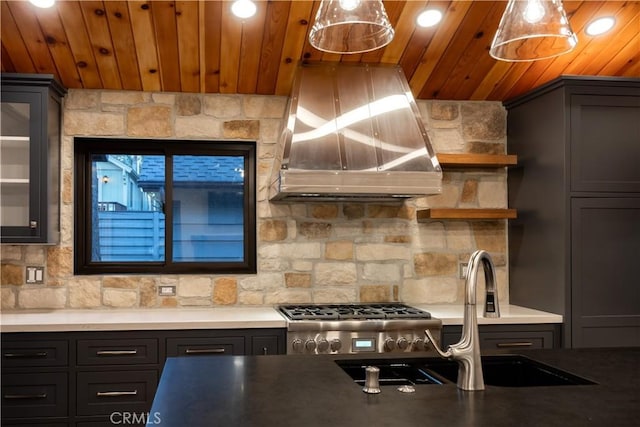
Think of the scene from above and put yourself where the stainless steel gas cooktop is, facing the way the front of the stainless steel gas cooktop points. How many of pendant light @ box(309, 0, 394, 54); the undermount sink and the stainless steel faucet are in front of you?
3

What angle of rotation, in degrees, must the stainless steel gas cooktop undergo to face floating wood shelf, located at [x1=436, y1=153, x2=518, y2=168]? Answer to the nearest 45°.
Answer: approximately 135° to its left

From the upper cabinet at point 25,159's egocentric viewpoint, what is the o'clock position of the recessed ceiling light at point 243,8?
The recessed ceiling light is roughly at 10 o'clock from the upper cabinet.

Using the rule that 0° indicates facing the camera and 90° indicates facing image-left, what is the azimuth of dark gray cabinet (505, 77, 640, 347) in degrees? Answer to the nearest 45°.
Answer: approximately 0°

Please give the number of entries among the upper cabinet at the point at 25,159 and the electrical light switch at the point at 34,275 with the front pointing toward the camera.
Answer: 2

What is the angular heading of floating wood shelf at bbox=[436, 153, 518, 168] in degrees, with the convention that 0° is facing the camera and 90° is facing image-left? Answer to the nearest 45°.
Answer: approximately 0°

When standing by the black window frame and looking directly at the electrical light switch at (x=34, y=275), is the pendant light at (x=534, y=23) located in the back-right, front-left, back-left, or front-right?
back-left
